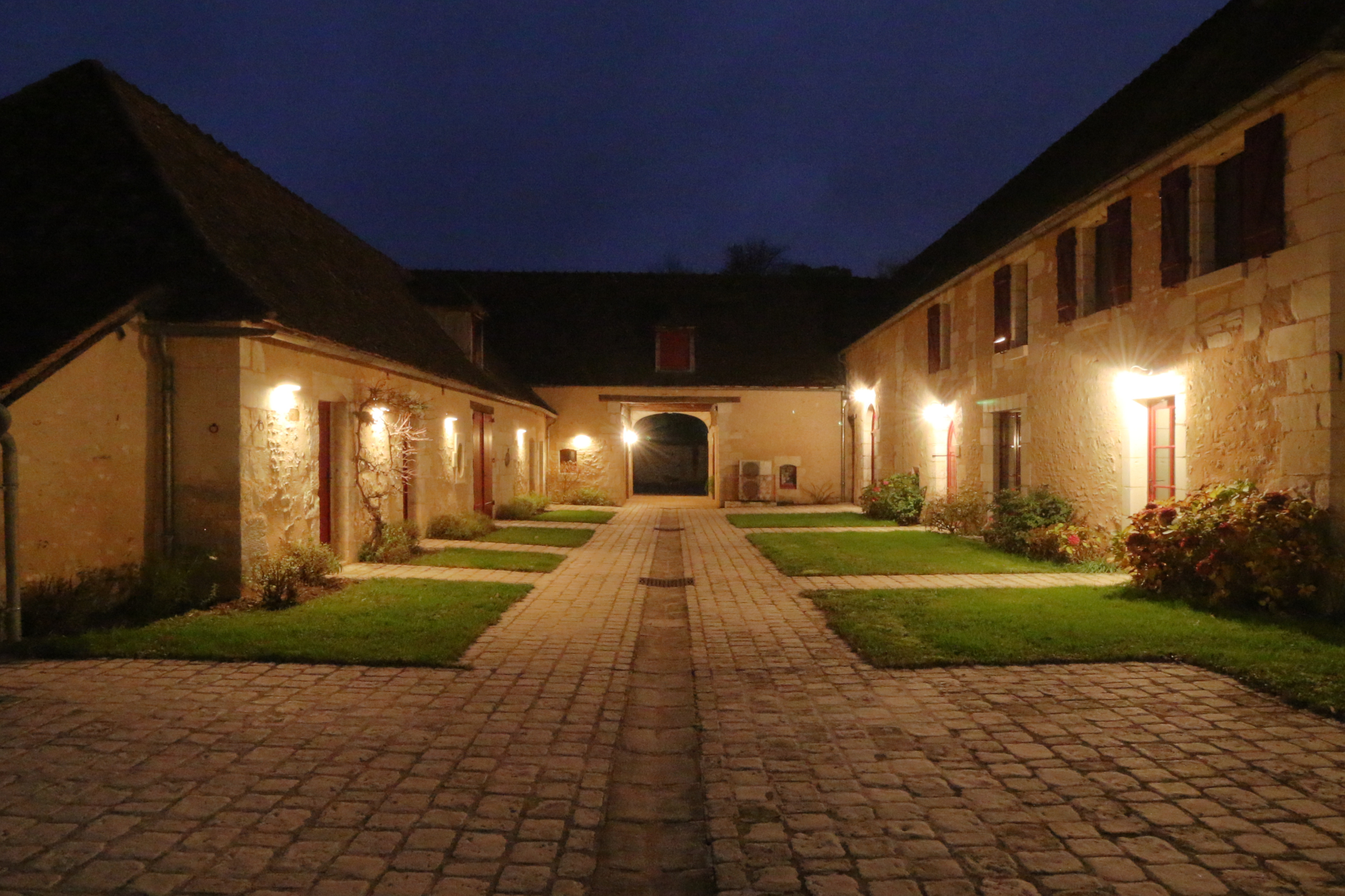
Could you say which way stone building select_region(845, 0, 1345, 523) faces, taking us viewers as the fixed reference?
facing the viewer and to the left of the viewer

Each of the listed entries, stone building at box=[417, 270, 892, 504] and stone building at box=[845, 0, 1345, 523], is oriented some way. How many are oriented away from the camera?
0

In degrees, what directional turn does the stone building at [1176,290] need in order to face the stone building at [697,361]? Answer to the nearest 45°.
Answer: approximately 90° to its right

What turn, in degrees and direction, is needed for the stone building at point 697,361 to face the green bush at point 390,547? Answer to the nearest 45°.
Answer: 0° — it already faces it

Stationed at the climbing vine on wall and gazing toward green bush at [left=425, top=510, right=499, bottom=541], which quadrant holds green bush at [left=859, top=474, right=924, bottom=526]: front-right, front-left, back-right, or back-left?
front-right

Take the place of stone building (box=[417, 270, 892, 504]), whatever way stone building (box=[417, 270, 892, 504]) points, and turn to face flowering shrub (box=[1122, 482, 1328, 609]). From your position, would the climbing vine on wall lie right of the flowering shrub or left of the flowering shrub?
right

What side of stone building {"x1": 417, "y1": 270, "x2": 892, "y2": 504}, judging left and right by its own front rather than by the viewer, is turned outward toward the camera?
front

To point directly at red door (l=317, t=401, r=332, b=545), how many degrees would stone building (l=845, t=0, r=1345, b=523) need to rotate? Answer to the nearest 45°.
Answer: approximately 45° to its right

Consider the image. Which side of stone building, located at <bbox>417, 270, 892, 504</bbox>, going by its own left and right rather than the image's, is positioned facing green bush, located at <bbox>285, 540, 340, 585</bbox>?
front

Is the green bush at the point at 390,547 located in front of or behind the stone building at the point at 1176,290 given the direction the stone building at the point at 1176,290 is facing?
in front

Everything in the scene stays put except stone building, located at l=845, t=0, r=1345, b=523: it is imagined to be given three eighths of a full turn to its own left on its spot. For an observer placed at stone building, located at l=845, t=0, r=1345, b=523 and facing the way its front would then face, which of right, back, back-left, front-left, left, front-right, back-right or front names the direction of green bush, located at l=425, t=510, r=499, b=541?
back

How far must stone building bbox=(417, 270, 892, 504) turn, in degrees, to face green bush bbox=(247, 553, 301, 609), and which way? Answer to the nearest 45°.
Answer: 0° — it already faces it

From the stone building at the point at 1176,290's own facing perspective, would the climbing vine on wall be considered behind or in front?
in front

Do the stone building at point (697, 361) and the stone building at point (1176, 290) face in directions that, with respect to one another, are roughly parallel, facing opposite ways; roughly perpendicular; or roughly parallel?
roughly perpendicular

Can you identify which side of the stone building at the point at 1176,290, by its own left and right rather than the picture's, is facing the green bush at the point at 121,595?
front

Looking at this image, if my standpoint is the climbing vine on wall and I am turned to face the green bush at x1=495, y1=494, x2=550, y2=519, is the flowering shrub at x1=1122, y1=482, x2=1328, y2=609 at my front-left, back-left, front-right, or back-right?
back-right
